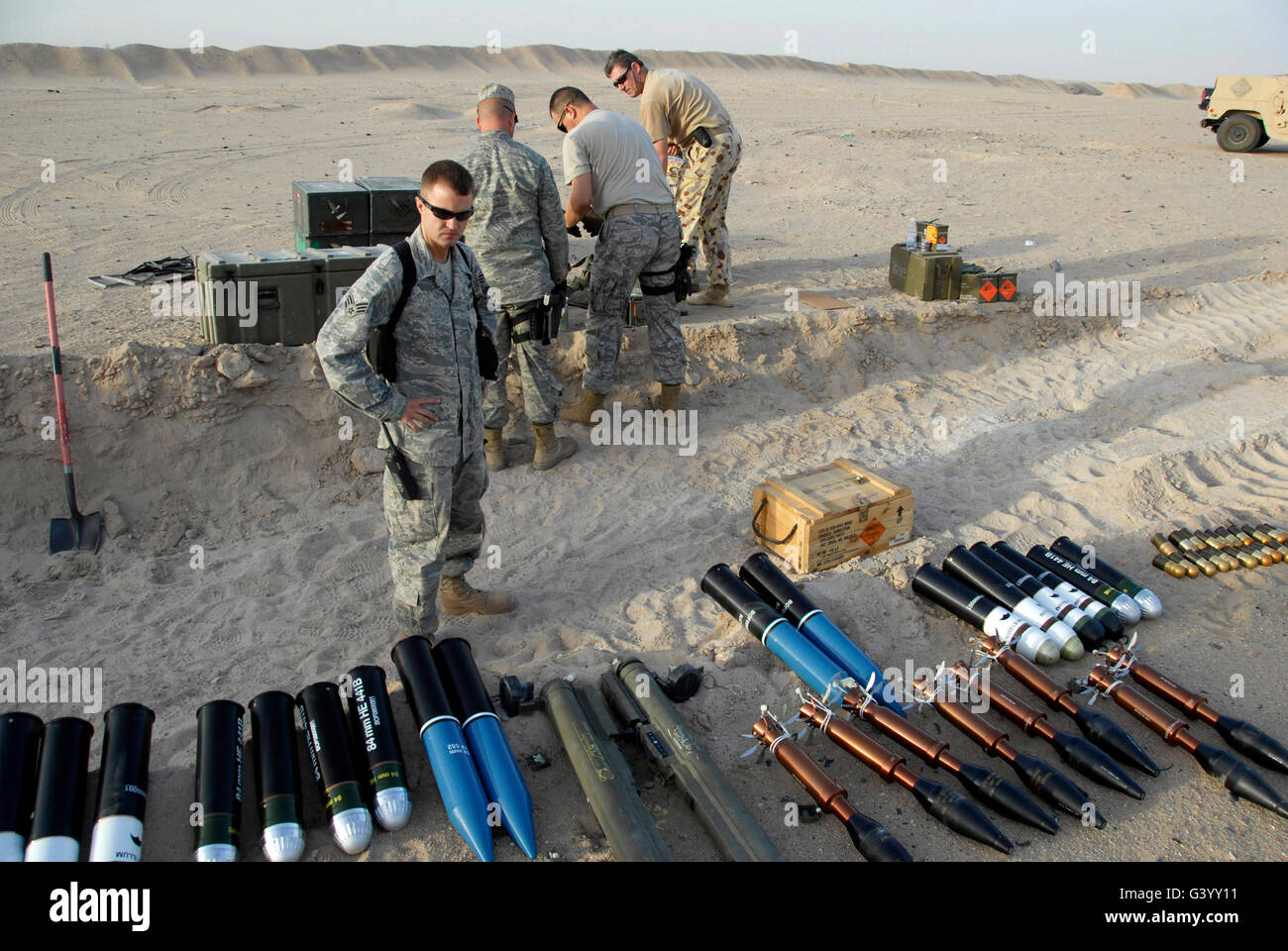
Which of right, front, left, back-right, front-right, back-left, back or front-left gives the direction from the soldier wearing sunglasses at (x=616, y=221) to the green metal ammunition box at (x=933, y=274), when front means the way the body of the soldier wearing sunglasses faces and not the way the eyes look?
right

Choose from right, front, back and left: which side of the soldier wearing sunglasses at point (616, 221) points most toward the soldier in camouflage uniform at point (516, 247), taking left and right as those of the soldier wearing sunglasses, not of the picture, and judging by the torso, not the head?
left

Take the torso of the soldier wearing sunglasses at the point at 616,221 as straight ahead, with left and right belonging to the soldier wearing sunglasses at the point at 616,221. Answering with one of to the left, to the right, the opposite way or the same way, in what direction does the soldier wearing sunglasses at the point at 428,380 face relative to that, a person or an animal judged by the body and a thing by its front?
the opposite way

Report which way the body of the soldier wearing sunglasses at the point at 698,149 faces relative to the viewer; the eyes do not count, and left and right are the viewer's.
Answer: facing to the left of the viewer

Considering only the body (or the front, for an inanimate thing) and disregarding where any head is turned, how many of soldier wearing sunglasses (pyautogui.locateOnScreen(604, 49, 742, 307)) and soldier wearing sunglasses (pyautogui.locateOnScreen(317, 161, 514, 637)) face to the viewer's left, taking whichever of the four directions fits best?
1
